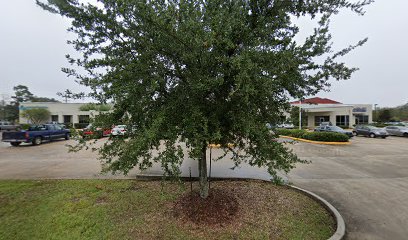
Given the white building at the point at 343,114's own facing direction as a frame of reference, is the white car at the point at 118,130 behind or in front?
in front

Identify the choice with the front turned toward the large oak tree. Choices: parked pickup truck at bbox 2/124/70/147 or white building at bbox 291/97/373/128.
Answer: the white building

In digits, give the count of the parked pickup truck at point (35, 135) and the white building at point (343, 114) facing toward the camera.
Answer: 1

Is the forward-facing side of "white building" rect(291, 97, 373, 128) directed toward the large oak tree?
yes

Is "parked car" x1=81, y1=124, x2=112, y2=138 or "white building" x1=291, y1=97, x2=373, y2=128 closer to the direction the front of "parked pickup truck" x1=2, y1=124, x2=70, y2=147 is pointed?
the white building

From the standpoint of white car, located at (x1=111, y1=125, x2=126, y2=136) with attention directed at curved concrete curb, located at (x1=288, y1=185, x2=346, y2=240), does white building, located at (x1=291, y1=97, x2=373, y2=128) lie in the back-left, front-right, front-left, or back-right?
front-left

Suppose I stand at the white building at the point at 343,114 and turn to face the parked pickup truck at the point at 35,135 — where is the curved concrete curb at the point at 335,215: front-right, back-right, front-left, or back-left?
front-left

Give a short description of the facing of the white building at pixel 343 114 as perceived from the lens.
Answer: facing the viewer

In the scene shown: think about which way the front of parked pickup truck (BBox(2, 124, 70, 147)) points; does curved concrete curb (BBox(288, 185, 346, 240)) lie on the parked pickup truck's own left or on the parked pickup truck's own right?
on the parked pickup truck's own right
